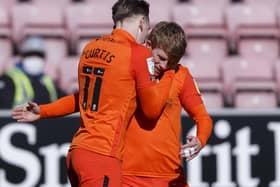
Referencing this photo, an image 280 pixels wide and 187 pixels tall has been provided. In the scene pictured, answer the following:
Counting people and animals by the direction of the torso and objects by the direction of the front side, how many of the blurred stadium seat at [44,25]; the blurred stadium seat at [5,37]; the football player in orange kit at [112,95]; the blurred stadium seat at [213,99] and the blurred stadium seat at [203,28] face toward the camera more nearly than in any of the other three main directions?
4

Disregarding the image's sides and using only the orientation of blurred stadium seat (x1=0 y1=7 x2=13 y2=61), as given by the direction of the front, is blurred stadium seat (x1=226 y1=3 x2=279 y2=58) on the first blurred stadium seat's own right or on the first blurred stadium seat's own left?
on the first blurred stadium seat's own left

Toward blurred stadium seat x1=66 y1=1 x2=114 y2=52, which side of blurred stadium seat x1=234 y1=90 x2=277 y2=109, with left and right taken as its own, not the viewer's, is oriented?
right

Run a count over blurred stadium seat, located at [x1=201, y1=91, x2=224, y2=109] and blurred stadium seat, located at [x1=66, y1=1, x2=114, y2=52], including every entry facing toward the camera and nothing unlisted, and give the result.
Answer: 2

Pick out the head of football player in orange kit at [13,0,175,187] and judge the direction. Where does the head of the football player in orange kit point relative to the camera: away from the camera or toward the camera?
away from the camera

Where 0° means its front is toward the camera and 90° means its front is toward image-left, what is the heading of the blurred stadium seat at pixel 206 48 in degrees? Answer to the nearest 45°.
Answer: approximately 0°

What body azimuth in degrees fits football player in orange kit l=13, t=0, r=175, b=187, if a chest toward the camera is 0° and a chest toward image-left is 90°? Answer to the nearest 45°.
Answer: approximately 225°

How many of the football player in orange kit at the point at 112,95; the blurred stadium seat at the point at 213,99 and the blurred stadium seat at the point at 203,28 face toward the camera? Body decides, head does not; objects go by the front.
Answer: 2

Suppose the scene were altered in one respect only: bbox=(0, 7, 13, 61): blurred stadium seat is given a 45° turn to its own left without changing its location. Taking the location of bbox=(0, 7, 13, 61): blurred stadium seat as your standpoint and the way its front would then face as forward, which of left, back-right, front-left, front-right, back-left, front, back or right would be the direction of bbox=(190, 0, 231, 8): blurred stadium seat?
front-left

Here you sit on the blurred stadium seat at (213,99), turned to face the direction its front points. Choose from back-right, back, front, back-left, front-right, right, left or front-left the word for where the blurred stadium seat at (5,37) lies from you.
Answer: right

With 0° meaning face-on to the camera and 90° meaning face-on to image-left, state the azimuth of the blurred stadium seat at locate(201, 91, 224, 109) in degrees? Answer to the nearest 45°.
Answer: approximately 0°
